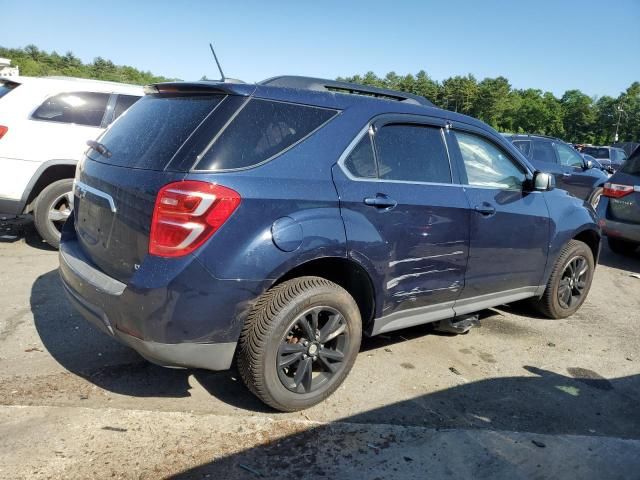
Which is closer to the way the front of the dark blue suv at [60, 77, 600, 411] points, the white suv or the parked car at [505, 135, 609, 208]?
the parked car

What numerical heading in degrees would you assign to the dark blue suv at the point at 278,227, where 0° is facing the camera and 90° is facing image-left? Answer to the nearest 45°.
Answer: approximately 225°

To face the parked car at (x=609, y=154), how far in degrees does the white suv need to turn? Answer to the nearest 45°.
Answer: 0° — it already faces it

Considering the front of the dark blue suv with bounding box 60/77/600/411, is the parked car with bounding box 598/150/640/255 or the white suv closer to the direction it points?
the parked car

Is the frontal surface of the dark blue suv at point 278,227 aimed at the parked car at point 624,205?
yes

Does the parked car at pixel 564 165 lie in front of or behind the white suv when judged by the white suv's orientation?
in front

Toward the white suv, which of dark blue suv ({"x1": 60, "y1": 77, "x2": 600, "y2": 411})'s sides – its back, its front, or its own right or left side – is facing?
left

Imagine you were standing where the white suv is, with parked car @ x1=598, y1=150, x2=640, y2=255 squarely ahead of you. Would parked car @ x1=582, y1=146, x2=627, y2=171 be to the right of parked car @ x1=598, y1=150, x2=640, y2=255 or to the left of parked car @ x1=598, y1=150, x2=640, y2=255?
left

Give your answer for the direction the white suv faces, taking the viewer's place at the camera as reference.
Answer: facing away from the viewer and to the right of the viewer
